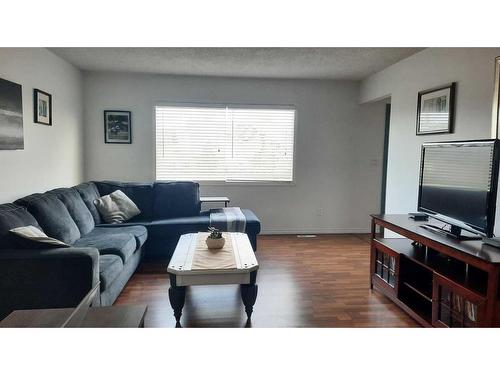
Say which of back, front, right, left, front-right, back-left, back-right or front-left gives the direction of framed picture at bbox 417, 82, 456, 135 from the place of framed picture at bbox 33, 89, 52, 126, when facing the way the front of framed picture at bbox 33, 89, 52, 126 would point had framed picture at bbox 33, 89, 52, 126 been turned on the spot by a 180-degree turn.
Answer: back

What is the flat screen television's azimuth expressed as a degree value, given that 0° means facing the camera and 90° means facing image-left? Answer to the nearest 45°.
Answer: approximately 45°

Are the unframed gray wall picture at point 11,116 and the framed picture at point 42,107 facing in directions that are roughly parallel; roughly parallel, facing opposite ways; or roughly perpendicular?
roughly parallel

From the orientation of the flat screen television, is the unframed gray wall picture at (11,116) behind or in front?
in front

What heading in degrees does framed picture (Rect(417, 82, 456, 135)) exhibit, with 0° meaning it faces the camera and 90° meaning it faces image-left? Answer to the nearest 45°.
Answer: approximately 45°

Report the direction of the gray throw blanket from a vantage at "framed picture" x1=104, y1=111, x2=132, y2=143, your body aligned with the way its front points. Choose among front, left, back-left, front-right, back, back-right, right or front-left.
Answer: front-left

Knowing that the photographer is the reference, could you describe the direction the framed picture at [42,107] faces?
facing the viewer and to the right of the viewer

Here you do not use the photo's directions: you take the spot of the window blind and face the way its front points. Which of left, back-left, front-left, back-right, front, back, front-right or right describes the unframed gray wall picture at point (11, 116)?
front-right

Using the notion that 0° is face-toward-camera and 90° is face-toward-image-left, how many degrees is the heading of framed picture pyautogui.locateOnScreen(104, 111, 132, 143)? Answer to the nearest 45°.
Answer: approximately 0°

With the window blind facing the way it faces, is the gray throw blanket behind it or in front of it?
in front

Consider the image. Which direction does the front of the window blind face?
toward the camera

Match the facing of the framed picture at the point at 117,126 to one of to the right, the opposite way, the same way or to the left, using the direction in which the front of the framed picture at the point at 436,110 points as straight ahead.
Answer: to the left

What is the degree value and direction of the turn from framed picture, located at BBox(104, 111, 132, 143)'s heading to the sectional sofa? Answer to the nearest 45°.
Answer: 0° — it already faces it

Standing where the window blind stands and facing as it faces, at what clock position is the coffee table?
The coffee table is roughly at 12 o'clock from the window blind.

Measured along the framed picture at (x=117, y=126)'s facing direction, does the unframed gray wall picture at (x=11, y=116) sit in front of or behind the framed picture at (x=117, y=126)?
in front

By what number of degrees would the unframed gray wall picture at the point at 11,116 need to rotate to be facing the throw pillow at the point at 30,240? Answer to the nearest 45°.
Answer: approximately 45° to its right

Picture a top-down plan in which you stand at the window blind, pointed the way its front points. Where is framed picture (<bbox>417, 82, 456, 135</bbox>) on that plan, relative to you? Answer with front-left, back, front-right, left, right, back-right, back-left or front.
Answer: front-left

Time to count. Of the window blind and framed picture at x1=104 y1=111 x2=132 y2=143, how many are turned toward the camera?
2

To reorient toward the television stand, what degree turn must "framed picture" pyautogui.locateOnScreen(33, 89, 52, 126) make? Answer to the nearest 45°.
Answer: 0° — it already faces it
